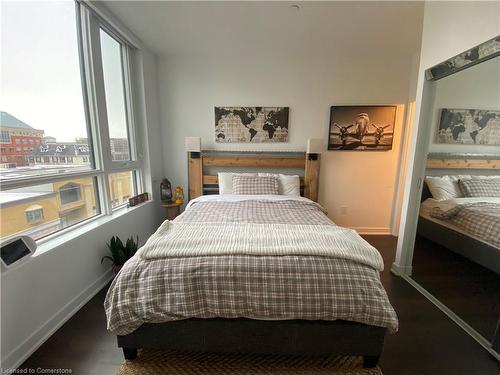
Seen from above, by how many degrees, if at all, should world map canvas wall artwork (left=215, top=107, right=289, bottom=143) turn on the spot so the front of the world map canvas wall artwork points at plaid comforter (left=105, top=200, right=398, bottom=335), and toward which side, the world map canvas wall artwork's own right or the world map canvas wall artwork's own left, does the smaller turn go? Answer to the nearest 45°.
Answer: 0° — it already faces it

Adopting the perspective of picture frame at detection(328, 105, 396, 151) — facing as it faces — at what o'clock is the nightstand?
The nightstand is roughly at 2 o'clock from the picture frame.

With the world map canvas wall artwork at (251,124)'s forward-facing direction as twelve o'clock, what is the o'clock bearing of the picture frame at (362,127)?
The picture frame is roughly at 9 o'clock from the world map canvas wall artwork.

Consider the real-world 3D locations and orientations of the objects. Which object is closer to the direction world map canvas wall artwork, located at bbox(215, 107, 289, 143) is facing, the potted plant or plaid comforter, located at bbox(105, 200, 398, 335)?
the plaid comforter

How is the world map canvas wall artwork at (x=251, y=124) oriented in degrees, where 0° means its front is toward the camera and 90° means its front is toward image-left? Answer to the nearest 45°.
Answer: approximately 0°

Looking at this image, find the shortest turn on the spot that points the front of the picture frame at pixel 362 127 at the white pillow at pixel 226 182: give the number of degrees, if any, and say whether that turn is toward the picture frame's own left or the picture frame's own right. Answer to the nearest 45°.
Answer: approximately 45° to the picture frame's own right

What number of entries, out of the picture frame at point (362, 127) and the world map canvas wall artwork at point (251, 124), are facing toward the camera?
2

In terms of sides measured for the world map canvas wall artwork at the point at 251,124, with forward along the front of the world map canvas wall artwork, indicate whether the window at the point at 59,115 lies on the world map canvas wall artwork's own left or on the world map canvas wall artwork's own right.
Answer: on the world map canvas wall artwork's own right
